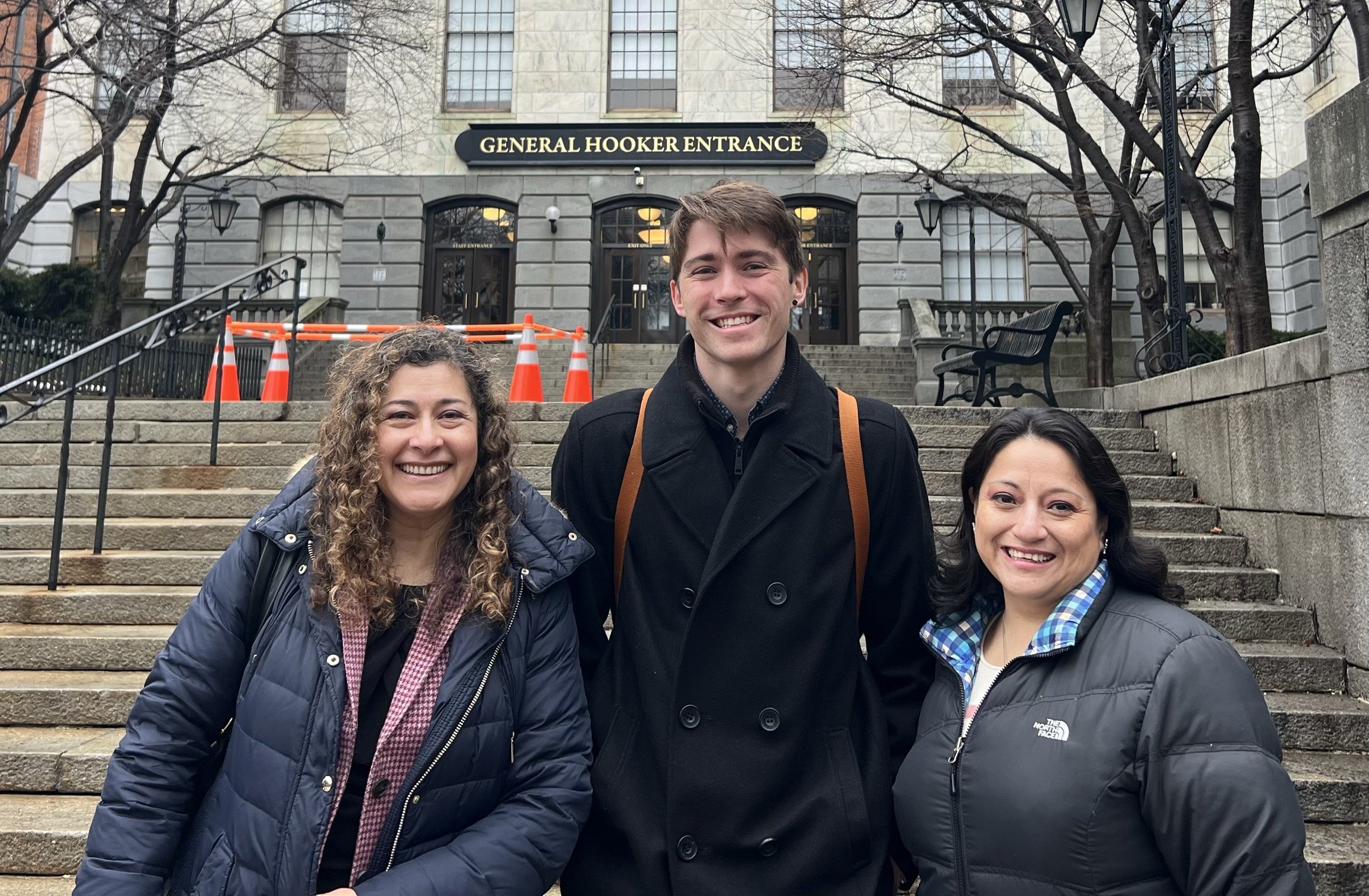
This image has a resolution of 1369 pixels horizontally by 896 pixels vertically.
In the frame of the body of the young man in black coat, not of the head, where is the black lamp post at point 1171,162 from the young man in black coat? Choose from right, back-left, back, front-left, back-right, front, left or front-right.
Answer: back-left

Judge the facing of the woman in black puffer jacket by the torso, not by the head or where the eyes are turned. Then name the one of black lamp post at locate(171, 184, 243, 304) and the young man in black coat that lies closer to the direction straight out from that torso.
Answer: the young man in black coat

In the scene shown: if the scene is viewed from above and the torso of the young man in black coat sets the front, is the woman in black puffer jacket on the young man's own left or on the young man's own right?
on the young man's own left

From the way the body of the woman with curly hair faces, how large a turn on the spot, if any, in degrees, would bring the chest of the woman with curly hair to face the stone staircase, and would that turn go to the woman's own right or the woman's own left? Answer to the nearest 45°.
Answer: approximately 180°

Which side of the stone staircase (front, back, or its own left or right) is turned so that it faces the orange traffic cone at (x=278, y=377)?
back

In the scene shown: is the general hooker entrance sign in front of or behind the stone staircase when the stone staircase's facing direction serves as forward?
behind

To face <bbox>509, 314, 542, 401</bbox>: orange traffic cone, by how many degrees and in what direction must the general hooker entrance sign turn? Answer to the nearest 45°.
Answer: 0° — it already faces it

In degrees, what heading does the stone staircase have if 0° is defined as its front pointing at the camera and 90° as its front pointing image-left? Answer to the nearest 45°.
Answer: approximately 0°
